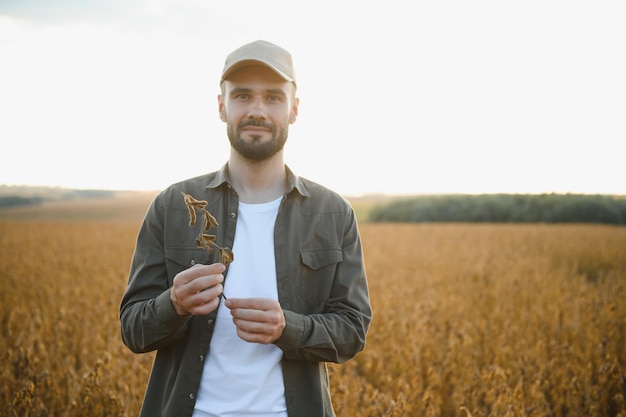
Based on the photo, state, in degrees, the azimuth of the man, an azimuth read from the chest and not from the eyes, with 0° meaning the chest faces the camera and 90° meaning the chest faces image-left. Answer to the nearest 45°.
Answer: approximately 0°
